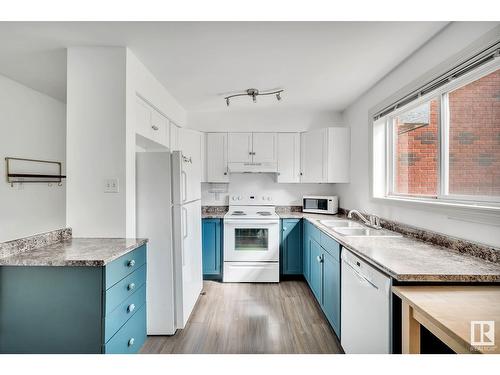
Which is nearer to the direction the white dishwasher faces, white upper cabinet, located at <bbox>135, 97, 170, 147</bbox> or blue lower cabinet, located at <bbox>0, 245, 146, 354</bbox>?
the blue lower cabinet

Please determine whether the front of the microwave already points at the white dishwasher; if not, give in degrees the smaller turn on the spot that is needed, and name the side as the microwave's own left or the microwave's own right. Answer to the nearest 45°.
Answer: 0° — it already faces it

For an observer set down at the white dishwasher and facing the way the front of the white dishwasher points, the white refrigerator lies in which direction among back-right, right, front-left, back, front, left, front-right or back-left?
front-right

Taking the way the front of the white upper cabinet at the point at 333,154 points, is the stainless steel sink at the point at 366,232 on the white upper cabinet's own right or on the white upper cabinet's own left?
on the white upper cabinet's own left

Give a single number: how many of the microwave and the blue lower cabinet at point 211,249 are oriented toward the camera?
2

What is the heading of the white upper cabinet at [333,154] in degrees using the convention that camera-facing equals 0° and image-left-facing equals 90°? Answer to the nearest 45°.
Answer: approximately 45°

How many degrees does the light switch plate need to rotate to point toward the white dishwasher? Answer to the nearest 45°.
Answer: approximately 45° to its left

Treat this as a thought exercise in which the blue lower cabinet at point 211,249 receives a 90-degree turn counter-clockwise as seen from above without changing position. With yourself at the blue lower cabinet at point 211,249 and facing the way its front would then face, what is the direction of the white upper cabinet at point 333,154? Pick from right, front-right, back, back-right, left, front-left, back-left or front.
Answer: front

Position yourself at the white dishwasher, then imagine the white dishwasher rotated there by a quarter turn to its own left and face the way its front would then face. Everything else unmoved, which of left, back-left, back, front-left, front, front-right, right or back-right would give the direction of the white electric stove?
back
